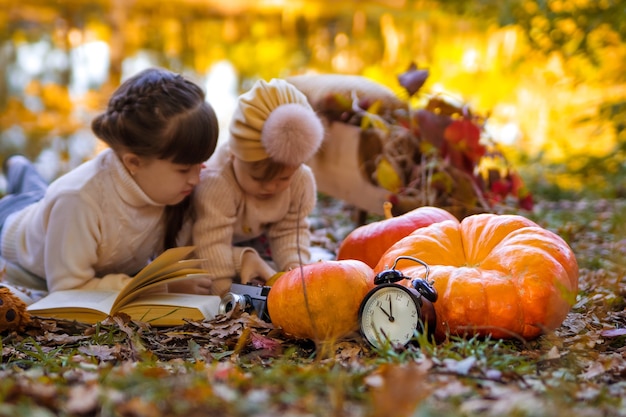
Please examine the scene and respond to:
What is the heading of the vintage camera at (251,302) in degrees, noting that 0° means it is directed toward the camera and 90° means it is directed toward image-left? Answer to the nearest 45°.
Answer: approximately 45°

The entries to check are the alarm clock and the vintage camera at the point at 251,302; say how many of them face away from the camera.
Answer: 0

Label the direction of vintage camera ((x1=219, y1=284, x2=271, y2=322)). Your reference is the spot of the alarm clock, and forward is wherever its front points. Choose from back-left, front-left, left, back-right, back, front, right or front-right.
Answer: right

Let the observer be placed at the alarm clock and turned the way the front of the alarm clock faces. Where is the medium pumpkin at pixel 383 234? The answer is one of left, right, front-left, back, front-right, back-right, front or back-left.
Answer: back-right

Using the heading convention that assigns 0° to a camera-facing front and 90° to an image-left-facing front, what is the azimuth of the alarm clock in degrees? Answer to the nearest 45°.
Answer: approximately 45°

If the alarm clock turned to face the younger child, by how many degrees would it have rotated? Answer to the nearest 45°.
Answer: approximately 90° to its right
